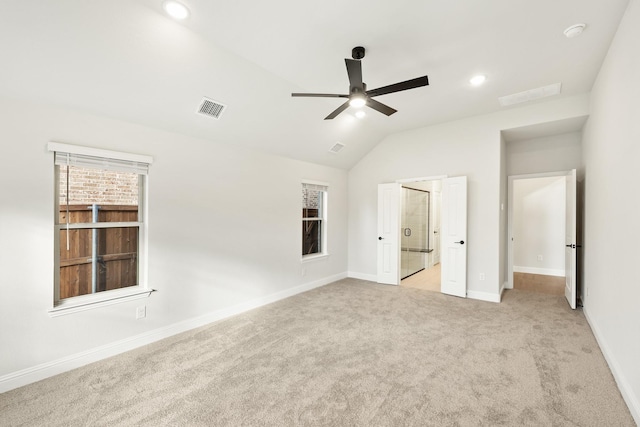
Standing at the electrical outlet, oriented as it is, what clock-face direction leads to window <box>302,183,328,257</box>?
The window is roughly at 10 o'clock from the electrical outlet.

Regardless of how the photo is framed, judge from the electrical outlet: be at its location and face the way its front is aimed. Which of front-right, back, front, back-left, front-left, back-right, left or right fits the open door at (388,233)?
front-left

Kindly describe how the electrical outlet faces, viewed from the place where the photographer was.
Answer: facing the viewer and to the right of the viewer

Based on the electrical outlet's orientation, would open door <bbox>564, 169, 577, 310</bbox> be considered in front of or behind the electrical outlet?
in front

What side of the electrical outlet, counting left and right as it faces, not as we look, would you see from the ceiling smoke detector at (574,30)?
front

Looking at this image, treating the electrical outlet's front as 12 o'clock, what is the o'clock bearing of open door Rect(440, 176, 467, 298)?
The open door is roughly at 11 o'clock from the electrical outlet.

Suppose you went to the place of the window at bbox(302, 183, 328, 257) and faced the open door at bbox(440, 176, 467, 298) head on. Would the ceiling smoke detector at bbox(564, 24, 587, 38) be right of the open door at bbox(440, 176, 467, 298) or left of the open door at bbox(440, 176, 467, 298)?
right
